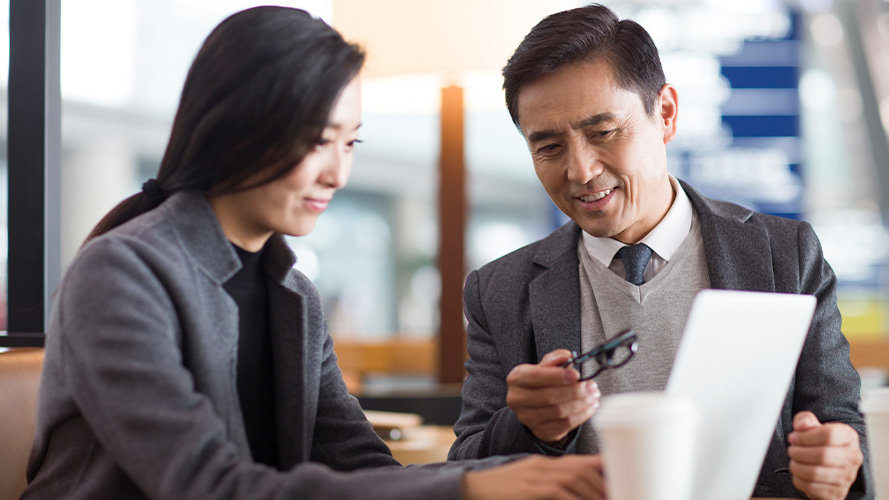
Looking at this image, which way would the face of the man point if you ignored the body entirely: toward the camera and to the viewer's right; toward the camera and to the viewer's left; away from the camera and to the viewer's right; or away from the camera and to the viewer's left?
toward the camera and to the viewer's left

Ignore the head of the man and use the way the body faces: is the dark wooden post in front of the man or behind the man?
behind

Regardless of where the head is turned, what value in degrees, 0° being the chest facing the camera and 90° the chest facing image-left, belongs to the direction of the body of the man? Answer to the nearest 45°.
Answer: approximately 0°

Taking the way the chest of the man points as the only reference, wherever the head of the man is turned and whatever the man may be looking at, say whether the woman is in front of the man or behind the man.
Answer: in front

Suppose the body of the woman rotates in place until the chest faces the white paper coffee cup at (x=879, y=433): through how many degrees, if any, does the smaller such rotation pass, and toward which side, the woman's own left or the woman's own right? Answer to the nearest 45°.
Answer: approximately 45° to the woman's own left

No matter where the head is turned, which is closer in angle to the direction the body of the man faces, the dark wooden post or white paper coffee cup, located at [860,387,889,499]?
the white paper coffee cup

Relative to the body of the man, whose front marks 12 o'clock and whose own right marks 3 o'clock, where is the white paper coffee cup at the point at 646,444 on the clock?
The white paper coffee cup is roughly at 12 o'clock from the man.

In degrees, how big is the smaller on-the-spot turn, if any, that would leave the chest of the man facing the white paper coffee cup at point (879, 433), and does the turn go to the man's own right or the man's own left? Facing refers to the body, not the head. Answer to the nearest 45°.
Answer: approximately 45° to the man's own left

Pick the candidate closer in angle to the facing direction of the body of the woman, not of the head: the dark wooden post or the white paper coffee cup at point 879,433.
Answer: the white paper coffee cup

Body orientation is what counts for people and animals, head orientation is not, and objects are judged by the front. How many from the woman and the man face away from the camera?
0
